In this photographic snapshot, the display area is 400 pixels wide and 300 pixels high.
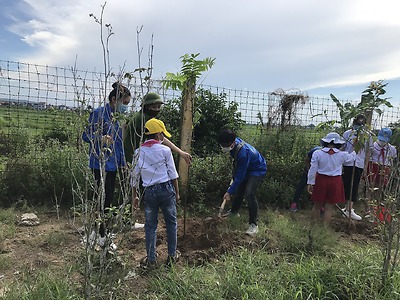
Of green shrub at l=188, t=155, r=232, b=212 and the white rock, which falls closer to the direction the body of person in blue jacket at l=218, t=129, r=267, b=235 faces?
the white rock

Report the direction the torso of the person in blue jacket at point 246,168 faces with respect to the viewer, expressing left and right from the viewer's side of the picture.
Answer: facing the viewer and to the left of the viewer

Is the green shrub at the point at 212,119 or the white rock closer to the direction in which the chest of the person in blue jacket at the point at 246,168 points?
the white rock

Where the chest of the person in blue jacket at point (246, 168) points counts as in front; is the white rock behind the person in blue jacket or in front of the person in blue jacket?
in front

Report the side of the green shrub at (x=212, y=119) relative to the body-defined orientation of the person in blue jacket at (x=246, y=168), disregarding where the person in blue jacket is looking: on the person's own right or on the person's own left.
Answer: on the person's own right

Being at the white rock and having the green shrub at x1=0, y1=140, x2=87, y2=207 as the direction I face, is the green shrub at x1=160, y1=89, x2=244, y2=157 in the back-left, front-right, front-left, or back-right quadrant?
front-right

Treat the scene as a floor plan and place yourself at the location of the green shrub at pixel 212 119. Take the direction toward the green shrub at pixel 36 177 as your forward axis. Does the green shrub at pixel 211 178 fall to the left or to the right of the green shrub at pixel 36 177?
left

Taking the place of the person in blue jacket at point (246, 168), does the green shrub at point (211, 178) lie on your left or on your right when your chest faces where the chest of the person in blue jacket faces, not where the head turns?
on your right

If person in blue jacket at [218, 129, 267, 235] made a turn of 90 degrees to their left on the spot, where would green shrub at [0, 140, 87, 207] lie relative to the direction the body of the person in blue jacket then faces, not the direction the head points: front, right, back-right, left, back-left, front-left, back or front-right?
back-right
